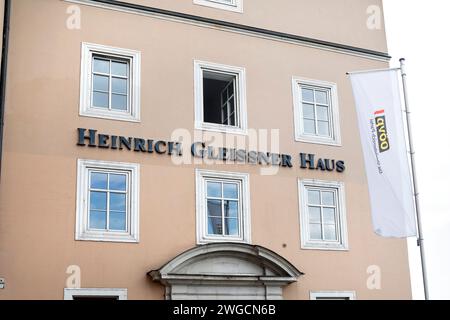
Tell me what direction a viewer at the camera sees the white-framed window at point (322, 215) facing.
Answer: facing the viewer and to the right of the viewer

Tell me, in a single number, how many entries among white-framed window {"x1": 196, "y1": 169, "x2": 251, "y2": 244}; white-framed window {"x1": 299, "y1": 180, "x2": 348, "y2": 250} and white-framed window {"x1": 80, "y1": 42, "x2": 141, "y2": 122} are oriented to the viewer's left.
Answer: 0

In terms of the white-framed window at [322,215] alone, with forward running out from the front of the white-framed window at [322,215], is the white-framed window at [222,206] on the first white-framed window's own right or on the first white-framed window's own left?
on the first white-framed window's own right

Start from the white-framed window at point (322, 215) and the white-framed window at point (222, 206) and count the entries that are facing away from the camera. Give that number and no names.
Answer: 0

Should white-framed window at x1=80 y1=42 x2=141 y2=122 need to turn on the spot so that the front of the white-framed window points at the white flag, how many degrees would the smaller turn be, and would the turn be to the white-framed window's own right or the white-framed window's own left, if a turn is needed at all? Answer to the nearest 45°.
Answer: approximately 45° to the white-framed window's own left

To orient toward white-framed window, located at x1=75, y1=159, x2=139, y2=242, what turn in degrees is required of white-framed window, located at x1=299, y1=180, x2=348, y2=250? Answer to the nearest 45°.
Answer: approximately 90° to its right

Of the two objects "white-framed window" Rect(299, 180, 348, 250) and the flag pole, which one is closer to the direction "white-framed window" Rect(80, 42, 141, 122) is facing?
the flag pole

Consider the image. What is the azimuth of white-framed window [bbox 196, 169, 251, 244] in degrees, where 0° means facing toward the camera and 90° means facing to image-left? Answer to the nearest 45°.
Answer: approximately 315°
